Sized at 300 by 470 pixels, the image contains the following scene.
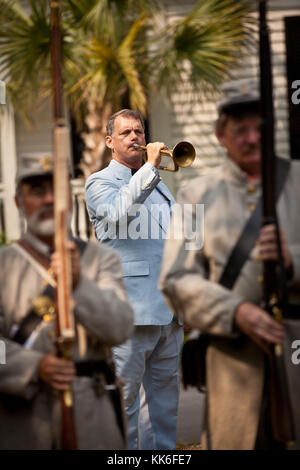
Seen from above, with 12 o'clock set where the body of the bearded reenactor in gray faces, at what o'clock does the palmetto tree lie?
The palmetto tree is roughly at 6 o'clock from the bearded reenactor in gray.

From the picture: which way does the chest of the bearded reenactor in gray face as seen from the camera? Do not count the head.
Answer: toward the camera
